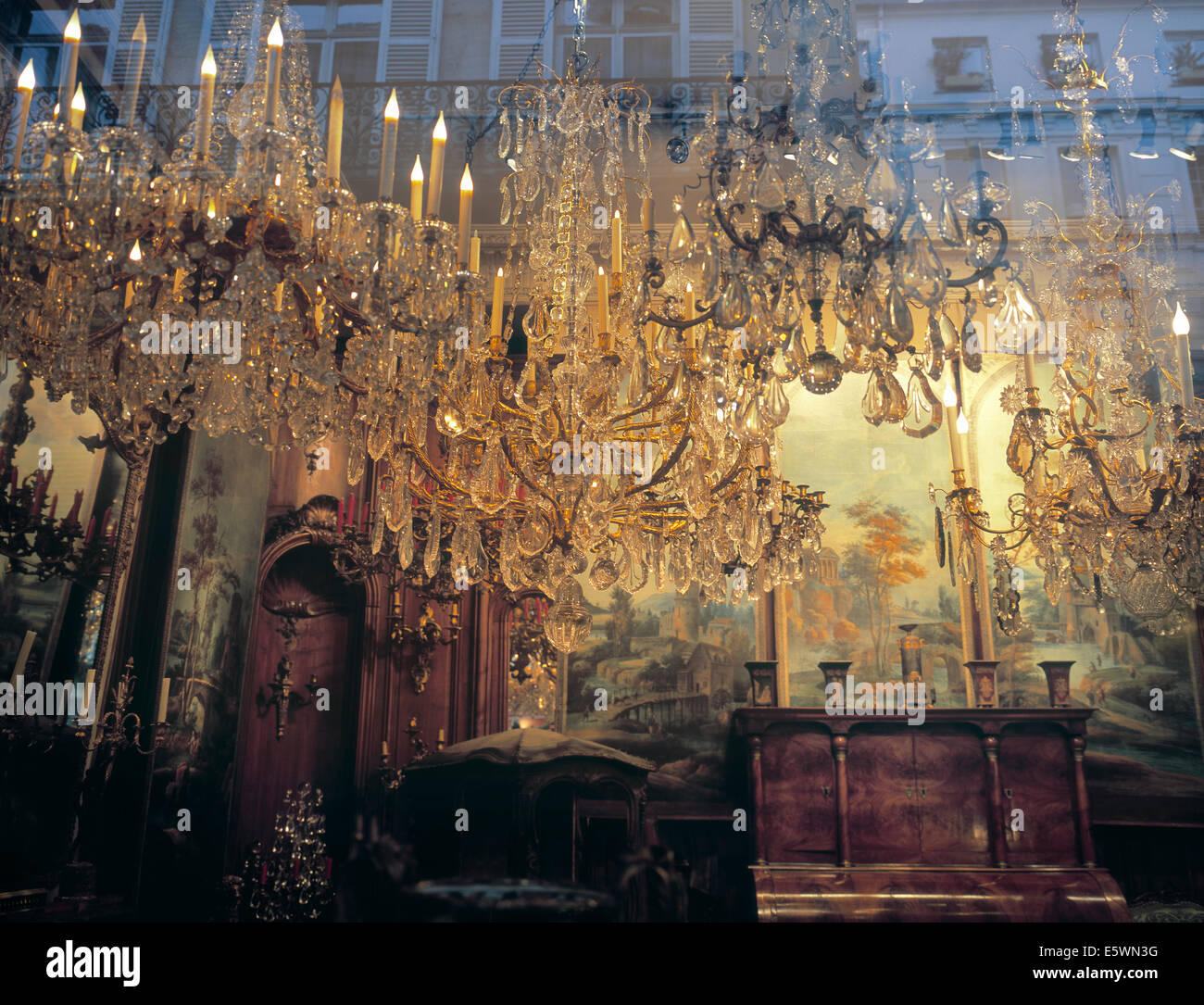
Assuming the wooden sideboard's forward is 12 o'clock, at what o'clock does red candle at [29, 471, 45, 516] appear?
The red candle is roughly at 2 o'clock from the wooden sideboard.

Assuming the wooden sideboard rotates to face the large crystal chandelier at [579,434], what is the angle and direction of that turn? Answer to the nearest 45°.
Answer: approximately 45° to its right

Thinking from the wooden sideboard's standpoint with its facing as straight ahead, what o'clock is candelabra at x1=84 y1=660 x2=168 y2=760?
The candelabra is roughly at 2 o'clock from the wooden sideboard.

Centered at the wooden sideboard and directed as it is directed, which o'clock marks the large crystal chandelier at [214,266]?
The large crystal chandelier is roughly at 1 o'clock from the wooden sideboard.

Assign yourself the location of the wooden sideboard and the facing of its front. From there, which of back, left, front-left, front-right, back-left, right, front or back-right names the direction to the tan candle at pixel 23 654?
front-right

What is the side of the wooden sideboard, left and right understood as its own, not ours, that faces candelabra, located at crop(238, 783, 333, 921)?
right

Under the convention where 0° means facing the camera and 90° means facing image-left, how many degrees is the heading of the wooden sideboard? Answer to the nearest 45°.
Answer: approximately 0°

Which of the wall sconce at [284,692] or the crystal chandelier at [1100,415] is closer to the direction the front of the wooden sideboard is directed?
the crystal chandelier
